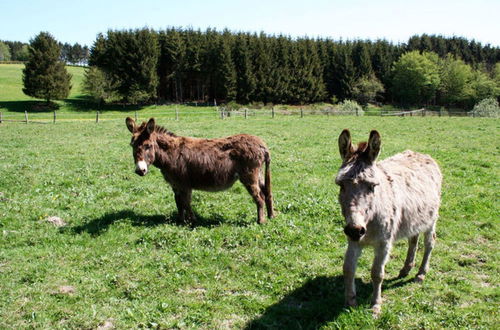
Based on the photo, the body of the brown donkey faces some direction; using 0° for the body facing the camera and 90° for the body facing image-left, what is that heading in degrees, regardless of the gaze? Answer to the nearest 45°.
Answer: approximately 90°

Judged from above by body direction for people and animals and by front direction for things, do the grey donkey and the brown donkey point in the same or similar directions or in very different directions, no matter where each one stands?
same or similar directions

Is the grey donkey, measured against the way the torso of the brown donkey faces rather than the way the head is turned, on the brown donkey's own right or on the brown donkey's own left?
on the brown donkey's own left

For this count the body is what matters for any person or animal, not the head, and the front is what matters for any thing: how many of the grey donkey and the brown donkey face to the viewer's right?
0

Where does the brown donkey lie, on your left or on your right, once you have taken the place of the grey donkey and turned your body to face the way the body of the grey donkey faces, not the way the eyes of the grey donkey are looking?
on your right

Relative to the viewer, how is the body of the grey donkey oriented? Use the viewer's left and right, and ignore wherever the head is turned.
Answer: facing the viewer and to the left of the viewer
